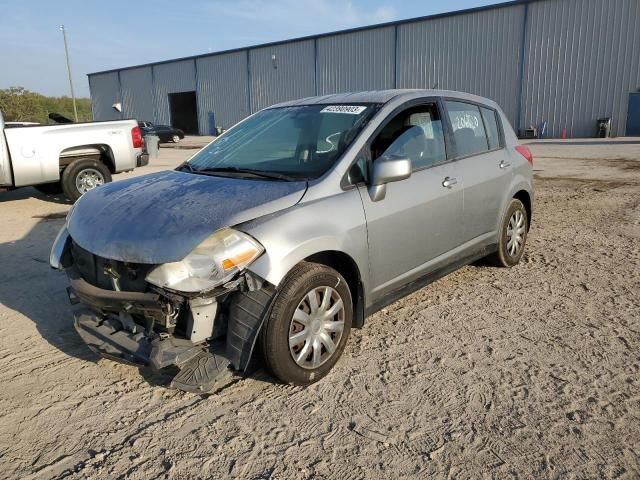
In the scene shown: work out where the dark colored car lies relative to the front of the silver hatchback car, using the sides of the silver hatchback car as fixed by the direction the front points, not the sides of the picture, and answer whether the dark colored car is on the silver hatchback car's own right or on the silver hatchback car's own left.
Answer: on the silver hatchback car's own right

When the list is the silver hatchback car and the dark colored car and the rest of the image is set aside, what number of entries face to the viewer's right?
1

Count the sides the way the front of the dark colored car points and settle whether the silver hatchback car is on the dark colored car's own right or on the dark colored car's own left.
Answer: on the dark colored car's own right

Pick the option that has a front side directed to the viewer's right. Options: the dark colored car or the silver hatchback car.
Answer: the dark colored car

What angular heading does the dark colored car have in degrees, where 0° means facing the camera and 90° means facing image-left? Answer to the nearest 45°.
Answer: approximately 270°

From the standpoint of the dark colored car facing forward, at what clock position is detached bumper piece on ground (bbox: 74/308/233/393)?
The detached bumper piece on ground is roughly at 3 o'clock from the dark colored car.

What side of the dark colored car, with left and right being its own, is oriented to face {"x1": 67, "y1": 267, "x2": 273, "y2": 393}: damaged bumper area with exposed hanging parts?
right

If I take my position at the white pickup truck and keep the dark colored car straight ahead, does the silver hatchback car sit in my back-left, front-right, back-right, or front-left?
back-right

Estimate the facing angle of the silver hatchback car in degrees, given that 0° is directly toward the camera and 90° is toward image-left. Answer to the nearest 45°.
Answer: approximately 45°
